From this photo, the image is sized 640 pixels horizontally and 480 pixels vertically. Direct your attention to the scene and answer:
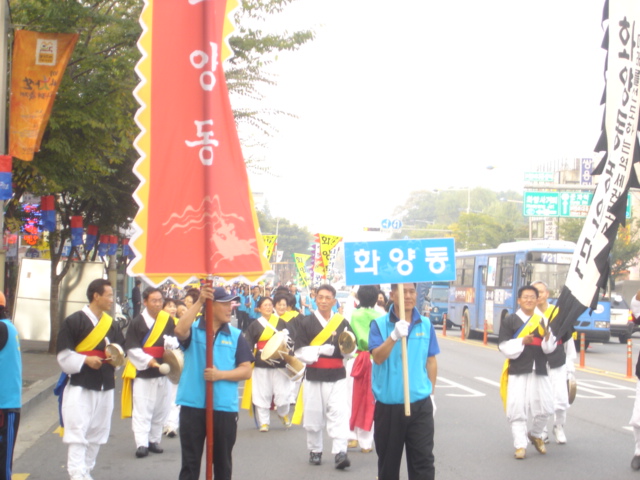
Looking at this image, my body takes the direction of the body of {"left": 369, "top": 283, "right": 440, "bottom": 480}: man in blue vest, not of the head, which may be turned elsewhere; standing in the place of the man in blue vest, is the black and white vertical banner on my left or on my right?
on my left

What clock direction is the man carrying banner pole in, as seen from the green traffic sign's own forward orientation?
The man carrying banner pole is roughly at 12 o'clock from the green traffic sign.

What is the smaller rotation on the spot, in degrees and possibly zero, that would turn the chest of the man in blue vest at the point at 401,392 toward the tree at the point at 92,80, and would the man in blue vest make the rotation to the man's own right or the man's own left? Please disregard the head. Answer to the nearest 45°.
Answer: approximately 135° to the man's own right

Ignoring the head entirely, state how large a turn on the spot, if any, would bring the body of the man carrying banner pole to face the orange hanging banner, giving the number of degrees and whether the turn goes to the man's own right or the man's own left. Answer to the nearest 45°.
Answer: approximately 180°

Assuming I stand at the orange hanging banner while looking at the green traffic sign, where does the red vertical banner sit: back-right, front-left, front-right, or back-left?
back-right

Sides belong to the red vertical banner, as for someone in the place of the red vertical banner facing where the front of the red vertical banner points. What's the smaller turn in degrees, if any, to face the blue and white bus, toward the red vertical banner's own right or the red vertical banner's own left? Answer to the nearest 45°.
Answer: approximately 135° to the red vertical banner's own left

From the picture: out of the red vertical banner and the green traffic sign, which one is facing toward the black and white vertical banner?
the green traffic sign

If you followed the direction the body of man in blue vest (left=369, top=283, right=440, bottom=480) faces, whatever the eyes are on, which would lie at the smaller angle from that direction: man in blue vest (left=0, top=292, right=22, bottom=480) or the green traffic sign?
the man in blue vest

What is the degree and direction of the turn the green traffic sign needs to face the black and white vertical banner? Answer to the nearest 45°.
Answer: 0° — it already faces it

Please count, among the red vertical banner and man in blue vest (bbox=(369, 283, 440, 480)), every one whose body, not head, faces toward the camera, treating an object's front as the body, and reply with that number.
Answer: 2
